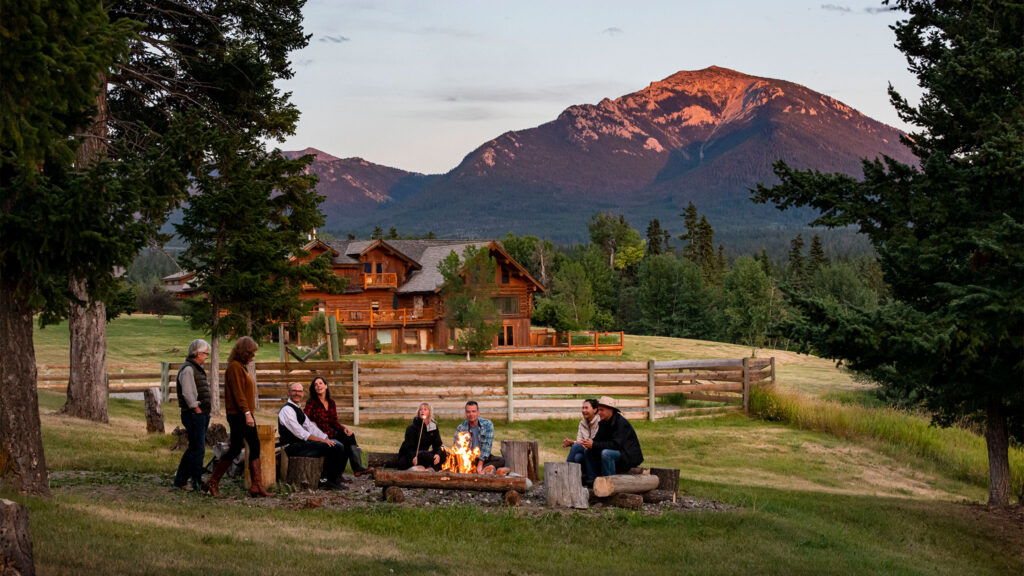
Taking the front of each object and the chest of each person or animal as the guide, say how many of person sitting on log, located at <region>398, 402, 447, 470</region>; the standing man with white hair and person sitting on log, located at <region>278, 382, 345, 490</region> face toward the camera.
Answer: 1

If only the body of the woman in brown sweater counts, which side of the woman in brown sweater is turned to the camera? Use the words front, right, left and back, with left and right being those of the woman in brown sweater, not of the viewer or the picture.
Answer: right

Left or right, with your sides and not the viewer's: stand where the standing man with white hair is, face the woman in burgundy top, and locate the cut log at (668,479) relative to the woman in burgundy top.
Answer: right

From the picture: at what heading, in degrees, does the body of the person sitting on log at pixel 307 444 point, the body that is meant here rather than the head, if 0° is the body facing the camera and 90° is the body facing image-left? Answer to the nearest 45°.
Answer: approximately 270°

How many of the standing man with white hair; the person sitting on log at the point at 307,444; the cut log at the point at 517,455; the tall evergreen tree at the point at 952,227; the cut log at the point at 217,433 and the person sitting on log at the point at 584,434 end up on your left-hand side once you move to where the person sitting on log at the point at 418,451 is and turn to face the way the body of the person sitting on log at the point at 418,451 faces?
3

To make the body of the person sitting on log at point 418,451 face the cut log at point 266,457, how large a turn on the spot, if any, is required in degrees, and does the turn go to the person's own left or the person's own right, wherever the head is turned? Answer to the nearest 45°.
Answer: approximately 45° to the person's own right

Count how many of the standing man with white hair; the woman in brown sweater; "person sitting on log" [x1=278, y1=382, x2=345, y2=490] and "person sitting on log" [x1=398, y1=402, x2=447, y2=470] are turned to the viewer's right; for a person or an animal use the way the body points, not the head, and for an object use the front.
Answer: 3

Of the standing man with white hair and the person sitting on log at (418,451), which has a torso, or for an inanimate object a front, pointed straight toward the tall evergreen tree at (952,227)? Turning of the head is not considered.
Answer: the standing man with white hair

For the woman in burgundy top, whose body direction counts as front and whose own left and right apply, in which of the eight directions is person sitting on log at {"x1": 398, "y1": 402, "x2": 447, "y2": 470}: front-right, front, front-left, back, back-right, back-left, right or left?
front-left

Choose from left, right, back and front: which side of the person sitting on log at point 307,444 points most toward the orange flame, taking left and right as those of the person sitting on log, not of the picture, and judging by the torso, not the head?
front

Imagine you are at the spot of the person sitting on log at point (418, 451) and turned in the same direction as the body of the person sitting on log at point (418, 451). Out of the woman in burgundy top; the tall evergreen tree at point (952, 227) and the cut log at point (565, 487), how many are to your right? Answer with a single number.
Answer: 1

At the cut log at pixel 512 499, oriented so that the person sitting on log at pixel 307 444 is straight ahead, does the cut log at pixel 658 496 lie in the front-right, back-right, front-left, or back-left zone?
back-right

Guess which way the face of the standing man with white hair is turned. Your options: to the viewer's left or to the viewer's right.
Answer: to the viewer's right

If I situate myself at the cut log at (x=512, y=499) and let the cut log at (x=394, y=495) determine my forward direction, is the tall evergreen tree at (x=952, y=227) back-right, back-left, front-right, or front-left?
back-right

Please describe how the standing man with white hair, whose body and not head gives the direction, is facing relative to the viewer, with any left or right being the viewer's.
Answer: facing to the right of the viewer

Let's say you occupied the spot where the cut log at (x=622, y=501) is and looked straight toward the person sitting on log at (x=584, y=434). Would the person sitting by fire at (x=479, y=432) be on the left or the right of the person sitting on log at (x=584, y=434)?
left

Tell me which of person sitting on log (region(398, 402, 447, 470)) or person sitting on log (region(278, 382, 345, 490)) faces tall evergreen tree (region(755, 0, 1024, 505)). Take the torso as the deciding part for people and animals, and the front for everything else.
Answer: person sitting on log (region(278, 382, 345, 490))
